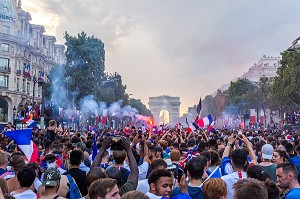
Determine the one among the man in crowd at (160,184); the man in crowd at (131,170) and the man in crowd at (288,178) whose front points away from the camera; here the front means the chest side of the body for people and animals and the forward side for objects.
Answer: the man in crowd at (131,170)

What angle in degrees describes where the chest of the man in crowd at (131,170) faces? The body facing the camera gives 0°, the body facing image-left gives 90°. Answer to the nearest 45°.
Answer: approximately 180°

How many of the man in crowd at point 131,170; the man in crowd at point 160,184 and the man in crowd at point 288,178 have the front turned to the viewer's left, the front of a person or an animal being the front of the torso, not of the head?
1

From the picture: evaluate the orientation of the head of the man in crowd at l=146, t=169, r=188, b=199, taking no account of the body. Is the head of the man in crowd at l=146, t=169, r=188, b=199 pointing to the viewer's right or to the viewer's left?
to the viewer's right

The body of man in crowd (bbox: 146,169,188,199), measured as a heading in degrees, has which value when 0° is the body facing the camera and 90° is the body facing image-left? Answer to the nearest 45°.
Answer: approximately 315°

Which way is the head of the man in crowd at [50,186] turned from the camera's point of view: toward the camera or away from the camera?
away from the camera

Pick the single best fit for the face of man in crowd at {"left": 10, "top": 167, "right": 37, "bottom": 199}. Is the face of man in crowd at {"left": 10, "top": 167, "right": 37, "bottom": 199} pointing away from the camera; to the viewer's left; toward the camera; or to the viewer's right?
away from the camera

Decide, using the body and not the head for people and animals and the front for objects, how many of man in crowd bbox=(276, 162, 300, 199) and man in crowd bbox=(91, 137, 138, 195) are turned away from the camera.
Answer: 1

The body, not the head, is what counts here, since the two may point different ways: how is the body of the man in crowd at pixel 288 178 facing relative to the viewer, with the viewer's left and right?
facing to the left of the viewer

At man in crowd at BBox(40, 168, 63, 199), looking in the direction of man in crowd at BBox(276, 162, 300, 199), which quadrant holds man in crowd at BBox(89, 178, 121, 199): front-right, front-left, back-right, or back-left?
front-right

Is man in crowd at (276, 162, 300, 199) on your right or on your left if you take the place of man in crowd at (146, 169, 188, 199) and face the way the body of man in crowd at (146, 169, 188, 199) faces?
on your left

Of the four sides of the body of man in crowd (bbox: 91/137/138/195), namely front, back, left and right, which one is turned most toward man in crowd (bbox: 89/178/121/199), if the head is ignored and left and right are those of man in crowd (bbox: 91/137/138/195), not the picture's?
back

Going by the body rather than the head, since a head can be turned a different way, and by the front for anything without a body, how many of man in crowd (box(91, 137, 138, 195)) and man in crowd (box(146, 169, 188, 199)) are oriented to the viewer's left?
0
